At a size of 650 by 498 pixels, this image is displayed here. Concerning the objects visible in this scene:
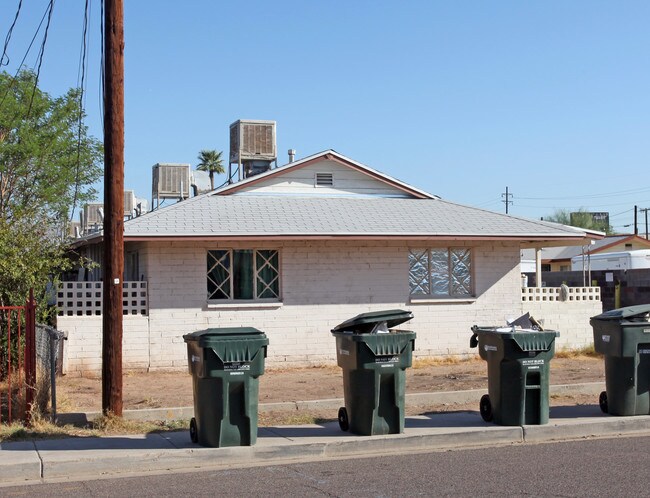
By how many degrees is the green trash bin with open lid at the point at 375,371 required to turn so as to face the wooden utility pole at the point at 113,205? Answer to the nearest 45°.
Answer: approximately 135° to its right

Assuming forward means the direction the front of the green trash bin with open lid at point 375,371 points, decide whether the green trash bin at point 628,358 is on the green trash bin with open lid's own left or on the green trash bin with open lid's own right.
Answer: on the green trash bin with open lid's own left

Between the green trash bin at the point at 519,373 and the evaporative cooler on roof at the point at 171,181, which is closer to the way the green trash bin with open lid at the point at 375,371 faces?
the green trash bin

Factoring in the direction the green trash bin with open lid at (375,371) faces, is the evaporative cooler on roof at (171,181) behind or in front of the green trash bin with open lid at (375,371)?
behind

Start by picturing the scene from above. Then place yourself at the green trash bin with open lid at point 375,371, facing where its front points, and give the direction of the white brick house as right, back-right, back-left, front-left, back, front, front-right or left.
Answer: back-left

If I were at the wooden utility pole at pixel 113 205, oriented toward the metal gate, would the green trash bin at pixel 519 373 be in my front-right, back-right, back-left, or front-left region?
back-left

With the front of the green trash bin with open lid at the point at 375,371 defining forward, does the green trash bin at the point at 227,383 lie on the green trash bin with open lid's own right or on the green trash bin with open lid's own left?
on the green trash bin with open lid's own right

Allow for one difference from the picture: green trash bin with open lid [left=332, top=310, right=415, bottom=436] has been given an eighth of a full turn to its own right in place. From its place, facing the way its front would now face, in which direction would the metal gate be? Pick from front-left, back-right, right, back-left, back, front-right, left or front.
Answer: right

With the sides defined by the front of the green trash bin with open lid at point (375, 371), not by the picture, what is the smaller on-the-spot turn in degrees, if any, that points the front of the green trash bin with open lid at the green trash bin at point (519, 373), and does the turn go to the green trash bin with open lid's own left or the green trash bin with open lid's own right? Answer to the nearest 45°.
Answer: approximately 45° to the green trash bin with open lid's own left

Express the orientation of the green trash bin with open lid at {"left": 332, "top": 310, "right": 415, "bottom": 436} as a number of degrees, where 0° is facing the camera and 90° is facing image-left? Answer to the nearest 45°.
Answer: approximately 315°
